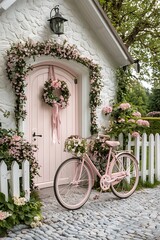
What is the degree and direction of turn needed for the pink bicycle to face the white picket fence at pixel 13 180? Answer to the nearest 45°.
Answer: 0° — it already faces it

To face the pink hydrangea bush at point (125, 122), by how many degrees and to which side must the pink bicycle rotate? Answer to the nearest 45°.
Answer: approximately 180°

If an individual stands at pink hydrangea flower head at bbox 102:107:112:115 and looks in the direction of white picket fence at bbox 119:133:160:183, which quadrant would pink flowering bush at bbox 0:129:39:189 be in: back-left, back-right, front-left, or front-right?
back-right

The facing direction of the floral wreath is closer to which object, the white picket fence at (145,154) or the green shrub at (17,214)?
the green shrub

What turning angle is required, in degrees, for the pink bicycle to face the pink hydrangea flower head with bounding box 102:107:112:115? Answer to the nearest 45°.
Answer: approximately 135° to its right

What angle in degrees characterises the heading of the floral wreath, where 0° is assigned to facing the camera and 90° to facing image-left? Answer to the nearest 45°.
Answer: approximately 0°
